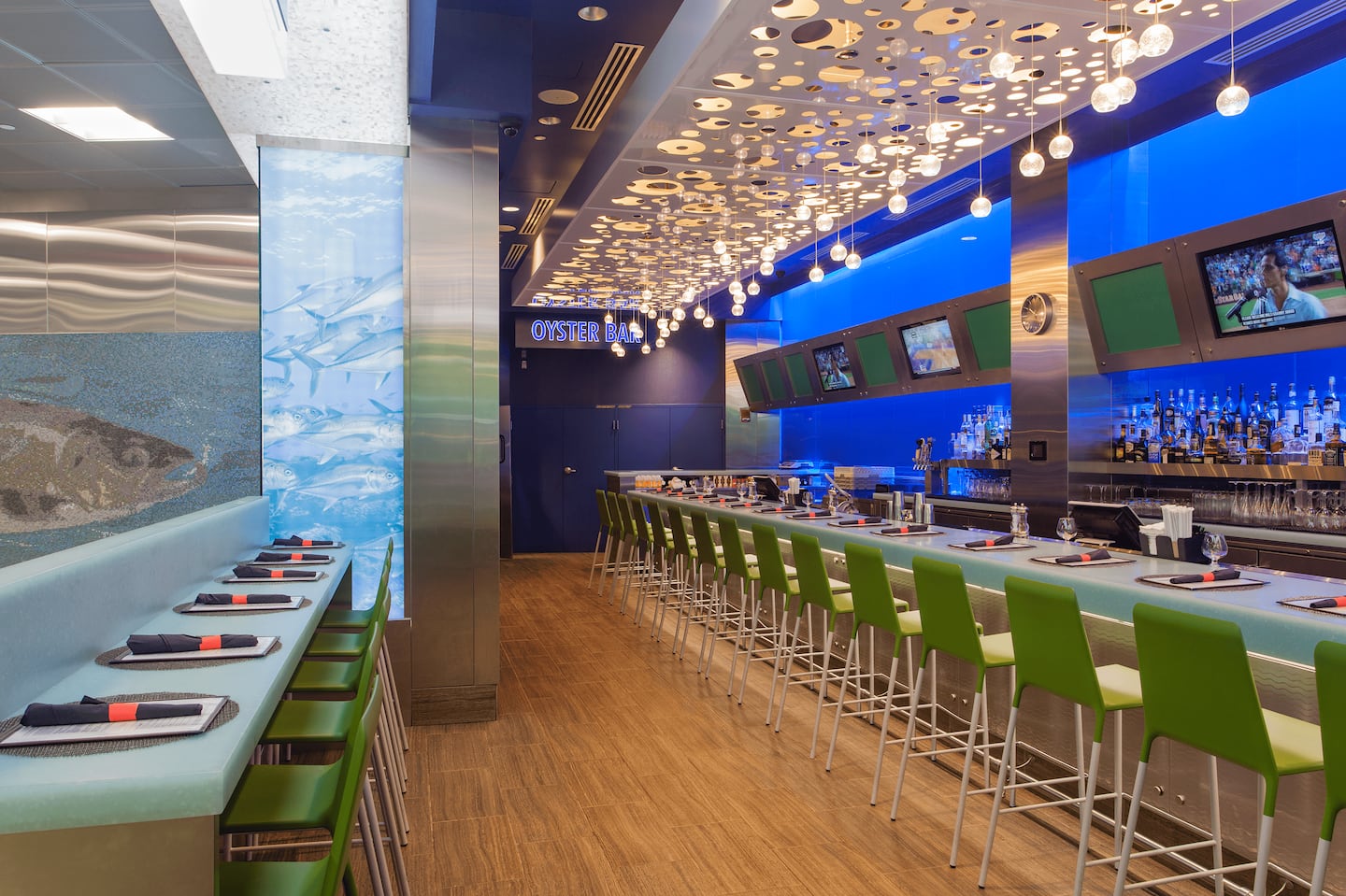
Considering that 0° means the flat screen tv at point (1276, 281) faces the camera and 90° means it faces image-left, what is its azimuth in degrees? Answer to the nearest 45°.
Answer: approximately 45°

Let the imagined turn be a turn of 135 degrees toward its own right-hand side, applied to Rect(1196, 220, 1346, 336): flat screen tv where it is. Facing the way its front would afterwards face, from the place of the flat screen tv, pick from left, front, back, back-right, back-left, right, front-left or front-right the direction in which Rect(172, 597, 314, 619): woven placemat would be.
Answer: back-left

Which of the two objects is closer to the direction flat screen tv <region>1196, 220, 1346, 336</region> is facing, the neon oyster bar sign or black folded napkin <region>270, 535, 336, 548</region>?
the black folded napkin

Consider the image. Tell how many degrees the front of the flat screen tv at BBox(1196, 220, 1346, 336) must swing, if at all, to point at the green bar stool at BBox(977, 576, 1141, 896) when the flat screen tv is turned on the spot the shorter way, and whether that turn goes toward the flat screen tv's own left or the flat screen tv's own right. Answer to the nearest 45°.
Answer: approximately 45° to the flat screen tv's own left

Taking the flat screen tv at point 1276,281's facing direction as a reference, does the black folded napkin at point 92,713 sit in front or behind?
in front

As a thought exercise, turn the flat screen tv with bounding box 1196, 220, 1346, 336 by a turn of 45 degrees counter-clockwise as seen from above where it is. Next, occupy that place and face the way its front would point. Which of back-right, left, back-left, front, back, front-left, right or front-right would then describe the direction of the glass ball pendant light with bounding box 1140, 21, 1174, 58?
front

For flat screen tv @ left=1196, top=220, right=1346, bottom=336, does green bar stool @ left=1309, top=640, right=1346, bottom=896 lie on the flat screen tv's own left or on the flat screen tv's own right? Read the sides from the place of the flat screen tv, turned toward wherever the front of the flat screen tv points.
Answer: on the flat screen tv's own left

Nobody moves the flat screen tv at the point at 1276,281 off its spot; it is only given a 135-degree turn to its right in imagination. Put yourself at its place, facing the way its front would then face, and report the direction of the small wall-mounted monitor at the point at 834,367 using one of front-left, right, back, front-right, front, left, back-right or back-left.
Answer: front-left

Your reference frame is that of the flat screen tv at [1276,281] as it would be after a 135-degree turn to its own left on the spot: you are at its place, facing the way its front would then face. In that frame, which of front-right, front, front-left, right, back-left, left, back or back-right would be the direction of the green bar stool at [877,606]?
back-right

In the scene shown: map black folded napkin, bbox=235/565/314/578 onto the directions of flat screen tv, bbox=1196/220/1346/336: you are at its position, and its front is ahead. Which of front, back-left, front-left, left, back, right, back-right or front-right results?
front

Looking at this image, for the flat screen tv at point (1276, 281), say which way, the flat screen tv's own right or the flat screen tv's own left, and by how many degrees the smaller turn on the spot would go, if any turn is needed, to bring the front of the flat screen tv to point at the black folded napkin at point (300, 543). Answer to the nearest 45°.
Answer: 0° — it already faces it

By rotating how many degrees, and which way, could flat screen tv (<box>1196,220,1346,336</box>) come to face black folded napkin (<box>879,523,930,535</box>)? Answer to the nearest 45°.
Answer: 0° — it already faces it

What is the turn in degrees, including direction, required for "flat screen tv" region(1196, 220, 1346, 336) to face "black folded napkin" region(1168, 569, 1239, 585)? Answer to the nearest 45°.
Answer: approximately 45° to its left

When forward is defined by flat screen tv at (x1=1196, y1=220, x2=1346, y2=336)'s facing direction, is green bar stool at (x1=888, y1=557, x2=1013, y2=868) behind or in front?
in front
